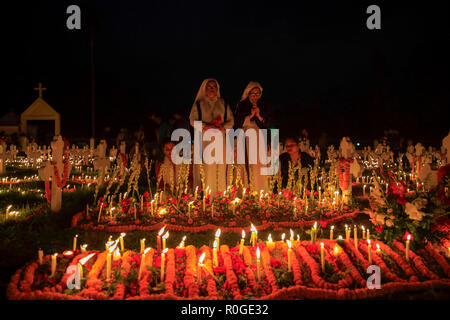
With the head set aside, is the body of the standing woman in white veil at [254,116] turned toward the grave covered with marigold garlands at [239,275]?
yes

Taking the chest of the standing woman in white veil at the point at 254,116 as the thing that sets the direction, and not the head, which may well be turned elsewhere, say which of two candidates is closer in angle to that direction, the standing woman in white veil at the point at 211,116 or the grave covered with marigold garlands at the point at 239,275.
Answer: the grave covered with marigold garlands

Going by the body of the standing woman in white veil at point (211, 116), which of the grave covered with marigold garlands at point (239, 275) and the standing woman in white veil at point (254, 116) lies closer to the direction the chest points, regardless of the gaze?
the grave covered with marigold garlands

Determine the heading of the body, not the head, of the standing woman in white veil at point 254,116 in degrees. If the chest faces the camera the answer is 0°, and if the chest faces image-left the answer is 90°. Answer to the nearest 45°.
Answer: approximately 0°

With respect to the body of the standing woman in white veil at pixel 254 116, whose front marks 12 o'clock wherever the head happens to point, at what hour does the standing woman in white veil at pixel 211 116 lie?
the standing woman in white veil at pixel 211 116 is roughly at 2 o'clock from the standing woman in white veil at pixel 254 116.

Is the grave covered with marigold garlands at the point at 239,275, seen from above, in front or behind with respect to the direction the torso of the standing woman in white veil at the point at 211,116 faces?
in front

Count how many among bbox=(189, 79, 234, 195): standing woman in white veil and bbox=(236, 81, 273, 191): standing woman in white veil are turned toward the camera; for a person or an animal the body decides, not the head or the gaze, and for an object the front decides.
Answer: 2
